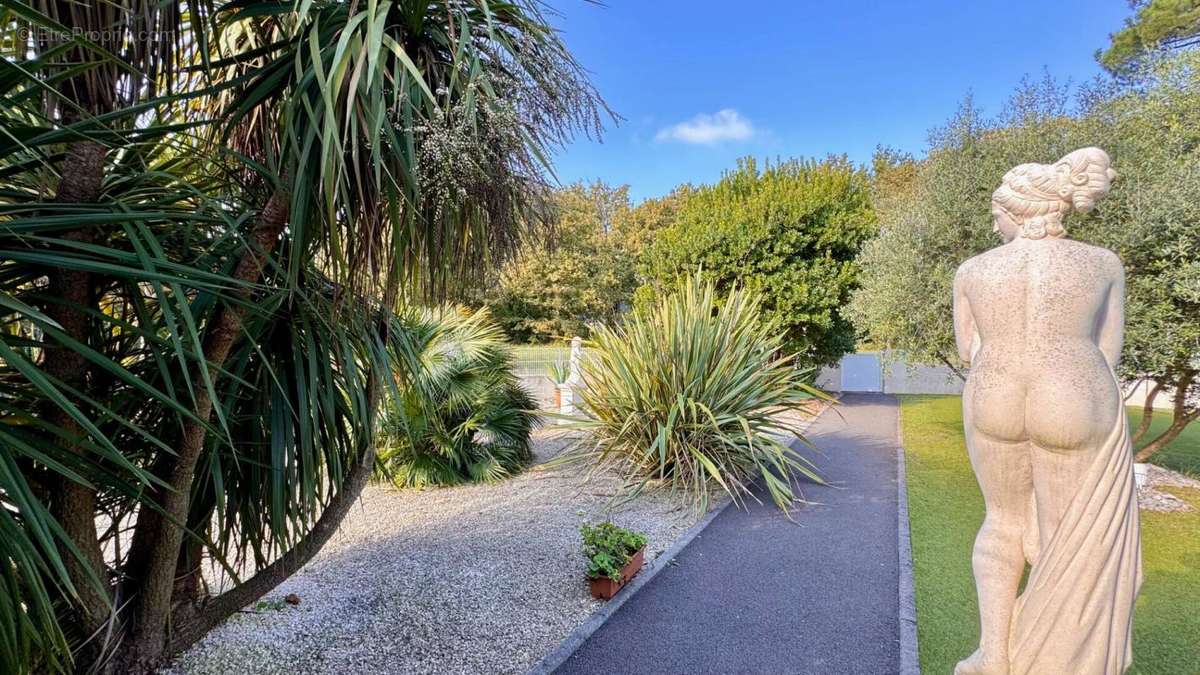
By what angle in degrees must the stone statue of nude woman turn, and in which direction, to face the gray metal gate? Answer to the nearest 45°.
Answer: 0° — it already faces it

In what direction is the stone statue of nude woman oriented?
away from the camera

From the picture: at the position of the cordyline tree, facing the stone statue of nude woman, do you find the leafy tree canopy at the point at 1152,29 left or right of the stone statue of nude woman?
left

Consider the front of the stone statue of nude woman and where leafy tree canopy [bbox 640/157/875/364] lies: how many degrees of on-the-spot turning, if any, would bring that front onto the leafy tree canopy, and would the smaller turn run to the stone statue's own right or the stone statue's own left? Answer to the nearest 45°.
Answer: approximately 45° to the stone statue's own left

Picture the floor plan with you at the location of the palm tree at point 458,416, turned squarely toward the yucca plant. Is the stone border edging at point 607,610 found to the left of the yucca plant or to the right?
right

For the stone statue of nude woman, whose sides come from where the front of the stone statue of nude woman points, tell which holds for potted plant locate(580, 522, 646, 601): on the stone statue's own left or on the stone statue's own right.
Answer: on the stone statue's own left

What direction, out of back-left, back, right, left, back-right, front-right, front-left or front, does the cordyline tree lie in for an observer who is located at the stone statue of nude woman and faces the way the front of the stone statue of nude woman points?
back-left
